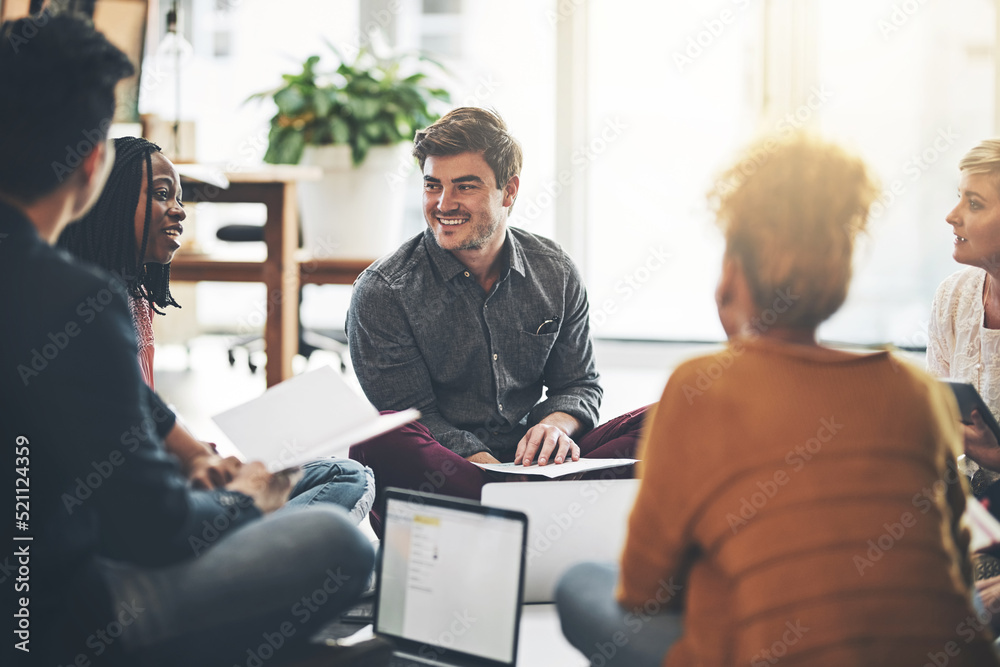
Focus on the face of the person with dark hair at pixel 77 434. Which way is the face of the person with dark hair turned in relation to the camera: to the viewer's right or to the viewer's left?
to the viewer's right

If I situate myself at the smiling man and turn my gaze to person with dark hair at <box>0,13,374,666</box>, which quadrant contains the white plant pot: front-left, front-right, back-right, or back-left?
back-right

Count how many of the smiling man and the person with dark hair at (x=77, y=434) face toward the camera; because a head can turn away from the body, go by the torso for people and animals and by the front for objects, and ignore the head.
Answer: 1

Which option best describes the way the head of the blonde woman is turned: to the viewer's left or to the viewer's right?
to the viewer's left

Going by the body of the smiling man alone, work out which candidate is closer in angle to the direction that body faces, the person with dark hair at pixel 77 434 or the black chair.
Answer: the person with dark hair

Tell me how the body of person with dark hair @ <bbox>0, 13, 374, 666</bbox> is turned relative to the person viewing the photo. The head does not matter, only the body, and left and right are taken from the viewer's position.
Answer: facing away from the viewer and to the right of the viewer

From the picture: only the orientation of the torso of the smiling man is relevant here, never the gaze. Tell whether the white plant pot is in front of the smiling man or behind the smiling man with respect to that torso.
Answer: behind

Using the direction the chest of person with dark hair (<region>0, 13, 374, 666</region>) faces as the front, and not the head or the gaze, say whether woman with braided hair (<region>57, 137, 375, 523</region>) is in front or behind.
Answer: in front
